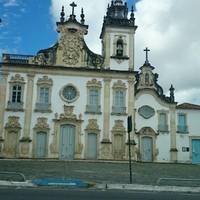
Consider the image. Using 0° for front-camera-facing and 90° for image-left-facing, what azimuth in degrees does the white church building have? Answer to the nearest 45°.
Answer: approximately 0°
